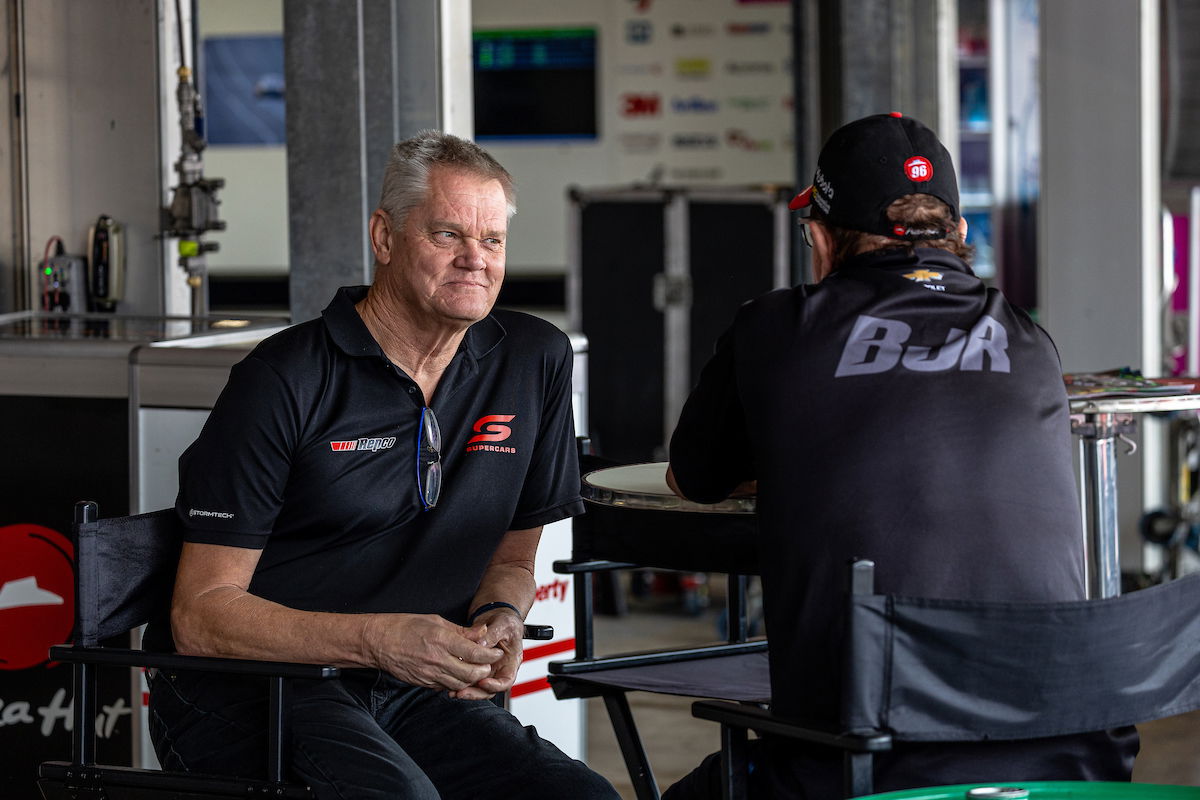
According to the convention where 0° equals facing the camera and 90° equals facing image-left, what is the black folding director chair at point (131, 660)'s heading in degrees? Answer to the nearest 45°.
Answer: approximately 315°

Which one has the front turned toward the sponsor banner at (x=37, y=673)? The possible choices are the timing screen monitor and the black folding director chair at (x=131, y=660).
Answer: the timing screen monitor

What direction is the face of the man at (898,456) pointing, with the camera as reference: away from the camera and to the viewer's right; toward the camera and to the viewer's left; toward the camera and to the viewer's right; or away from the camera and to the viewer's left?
away from the camera and to the viewer's left

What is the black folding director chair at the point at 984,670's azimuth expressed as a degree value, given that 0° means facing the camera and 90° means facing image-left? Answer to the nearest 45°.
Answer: approximately 135°

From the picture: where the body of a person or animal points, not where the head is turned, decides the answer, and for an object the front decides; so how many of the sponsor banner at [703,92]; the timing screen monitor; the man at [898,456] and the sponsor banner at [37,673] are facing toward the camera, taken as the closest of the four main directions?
3

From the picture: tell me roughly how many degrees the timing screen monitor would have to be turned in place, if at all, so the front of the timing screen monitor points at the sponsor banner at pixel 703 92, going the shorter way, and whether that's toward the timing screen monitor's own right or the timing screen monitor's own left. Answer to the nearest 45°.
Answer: approximately 90° to the timing screen monitor's own left

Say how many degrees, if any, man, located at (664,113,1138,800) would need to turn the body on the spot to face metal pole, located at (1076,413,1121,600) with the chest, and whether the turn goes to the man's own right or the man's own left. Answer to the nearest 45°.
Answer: approximately 45° to the man's own right

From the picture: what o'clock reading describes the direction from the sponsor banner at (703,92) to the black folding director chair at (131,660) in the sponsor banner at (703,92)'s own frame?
The black folding director chair is roughly at 12 o'clock from the sponsor banner.
